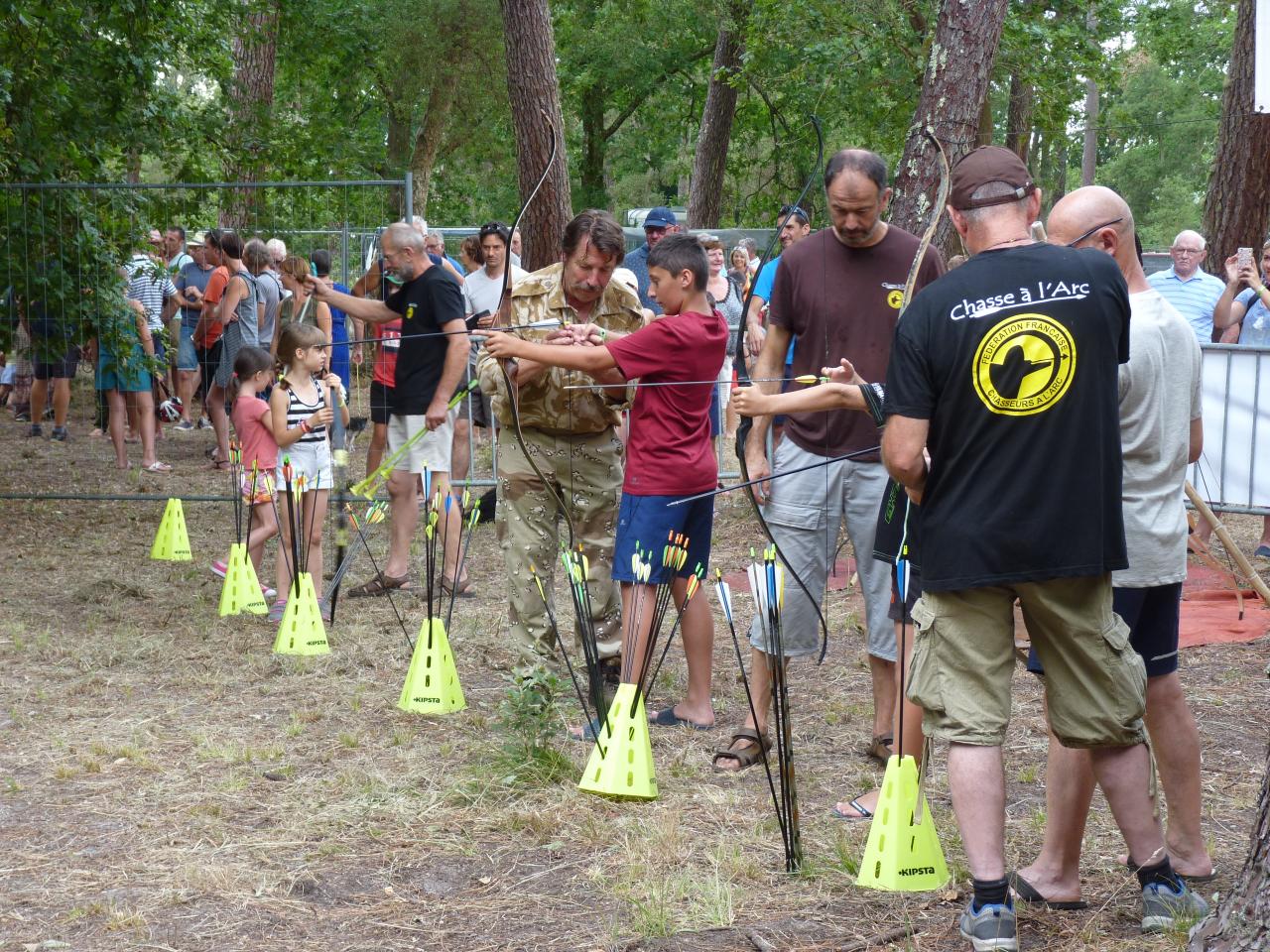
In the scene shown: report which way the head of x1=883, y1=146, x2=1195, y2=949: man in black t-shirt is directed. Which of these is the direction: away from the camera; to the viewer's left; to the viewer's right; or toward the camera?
away from the camera

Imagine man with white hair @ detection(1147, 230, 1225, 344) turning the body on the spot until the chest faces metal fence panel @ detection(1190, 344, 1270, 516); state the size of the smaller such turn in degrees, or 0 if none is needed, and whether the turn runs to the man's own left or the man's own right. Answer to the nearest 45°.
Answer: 0° — they already face it

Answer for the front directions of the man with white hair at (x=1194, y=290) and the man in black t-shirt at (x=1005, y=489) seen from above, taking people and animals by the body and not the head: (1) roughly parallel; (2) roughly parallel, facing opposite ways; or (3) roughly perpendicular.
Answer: roughly parallel, facing opposite ways

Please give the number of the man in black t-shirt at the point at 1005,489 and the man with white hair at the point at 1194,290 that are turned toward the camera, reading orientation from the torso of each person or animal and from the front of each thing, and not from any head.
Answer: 1

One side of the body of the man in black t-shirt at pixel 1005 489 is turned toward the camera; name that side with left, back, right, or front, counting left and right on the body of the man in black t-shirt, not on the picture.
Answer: back

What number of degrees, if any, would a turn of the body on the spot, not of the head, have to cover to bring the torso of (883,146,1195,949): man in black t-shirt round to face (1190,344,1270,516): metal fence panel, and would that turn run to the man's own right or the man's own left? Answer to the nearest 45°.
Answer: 0° — they already face it

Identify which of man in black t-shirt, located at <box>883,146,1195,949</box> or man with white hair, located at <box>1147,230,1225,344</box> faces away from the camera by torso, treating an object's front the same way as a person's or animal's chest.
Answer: the man in black t-shirt

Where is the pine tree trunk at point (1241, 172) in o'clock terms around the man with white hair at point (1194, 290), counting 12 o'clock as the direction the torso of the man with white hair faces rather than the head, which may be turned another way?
The pine tree trunk is roughly at 6 o'clock from the man with white hair.

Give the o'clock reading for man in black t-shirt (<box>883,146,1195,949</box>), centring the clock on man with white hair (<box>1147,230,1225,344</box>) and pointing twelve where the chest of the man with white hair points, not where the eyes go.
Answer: The man in black t-shirt is roughly at 12 o'clock from the man with white hair.

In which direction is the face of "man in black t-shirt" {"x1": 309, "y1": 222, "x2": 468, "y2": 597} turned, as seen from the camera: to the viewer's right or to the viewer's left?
to the viewer's left

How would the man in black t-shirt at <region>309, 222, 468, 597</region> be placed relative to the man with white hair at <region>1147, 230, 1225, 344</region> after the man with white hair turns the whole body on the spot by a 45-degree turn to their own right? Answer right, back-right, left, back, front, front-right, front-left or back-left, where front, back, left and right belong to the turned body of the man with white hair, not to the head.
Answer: front

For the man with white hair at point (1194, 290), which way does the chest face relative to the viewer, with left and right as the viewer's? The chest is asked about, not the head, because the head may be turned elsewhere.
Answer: facing the viewer

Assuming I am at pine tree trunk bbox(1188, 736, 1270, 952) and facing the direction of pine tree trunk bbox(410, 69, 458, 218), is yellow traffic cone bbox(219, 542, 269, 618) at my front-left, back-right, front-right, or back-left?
front-left

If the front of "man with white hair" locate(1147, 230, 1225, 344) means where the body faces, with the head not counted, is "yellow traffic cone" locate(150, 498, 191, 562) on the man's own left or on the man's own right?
on the man's own right

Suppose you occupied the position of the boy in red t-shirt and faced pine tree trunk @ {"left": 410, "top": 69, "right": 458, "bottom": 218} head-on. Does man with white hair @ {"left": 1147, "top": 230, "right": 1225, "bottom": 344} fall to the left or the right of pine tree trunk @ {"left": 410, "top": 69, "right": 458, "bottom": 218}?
right

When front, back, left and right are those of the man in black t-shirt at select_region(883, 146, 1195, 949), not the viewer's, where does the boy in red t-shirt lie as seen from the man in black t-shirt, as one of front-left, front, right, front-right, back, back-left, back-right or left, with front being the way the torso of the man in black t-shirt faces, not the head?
front-left

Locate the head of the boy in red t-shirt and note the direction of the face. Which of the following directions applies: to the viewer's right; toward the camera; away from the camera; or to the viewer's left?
to the viewer's left

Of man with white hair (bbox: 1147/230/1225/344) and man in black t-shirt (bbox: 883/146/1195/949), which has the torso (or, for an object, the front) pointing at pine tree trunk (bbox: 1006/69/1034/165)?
the man in black t-shirt
